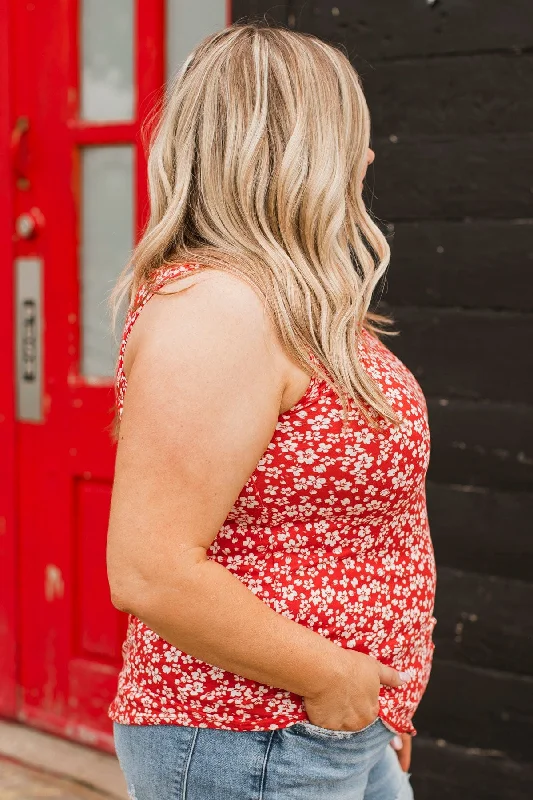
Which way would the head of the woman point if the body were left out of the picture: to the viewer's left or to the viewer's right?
to the viewer's right

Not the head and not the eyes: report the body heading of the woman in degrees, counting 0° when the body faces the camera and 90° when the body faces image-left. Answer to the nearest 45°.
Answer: approximately 270°

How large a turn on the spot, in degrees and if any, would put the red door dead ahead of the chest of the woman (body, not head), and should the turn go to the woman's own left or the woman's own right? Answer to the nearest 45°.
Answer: approximately 90° to the woman's own left
